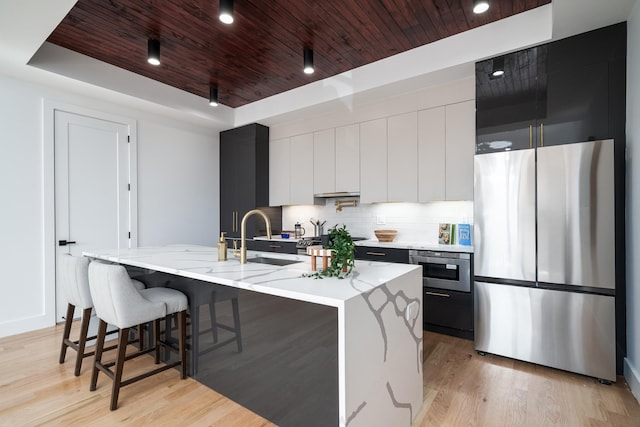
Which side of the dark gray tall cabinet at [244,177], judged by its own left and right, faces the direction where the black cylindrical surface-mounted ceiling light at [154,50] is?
front

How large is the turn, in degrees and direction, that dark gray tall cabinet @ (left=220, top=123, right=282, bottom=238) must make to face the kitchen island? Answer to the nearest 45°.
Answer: approximately 45° to its left

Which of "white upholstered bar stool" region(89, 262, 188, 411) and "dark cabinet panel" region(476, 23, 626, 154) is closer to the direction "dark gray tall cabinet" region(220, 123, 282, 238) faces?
the white upholstered bar stool

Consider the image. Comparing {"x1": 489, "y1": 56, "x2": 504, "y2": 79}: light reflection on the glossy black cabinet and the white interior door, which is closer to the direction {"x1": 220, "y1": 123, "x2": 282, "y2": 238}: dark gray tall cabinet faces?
the white interior door

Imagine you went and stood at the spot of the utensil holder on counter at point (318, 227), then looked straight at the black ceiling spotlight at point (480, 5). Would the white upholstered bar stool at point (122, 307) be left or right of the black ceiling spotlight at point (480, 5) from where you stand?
right

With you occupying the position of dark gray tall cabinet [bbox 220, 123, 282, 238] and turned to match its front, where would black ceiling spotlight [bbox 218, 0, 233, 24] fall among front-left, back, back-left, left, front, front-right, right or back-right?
front-left

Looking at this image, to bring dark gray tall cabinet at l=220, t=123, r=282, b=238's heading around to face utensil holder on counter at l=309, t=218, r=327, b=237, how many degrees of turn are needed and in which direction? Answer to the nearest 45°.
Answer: approximately 90° to its left

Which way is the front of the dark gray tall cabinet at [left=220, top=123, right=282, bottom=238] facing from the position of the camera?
facing the viewer and to the left of the viewer

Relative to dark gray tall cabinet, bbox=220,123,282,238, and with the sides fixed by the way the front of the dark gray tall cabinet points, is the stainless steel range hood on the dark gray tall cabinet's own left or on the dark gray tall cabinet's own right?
on the dark gray tall cabinet's own left

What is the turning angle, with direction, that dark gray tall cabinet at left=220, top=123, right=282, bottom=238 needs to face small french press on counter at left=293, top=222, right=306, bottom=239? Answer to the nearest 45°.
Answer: approximately 135° to its left

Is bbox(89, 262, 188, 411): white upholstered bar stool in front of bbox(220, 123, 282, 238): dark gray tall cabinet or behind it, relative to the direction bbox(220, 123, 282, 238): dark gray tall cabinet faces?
in front

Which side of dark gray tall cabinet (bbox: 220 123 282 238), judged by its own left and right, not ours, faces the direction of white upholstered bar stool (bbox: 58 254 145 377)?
front

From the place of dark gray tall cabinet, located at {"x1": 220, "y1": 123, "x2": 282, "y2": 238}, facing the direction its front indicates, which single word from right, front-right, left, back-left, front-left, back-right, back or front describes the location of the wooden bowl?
left

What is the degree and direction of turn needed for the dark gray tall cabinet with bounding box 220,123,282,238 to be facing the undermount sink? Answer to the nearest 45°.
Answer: approximately 45° to its left
